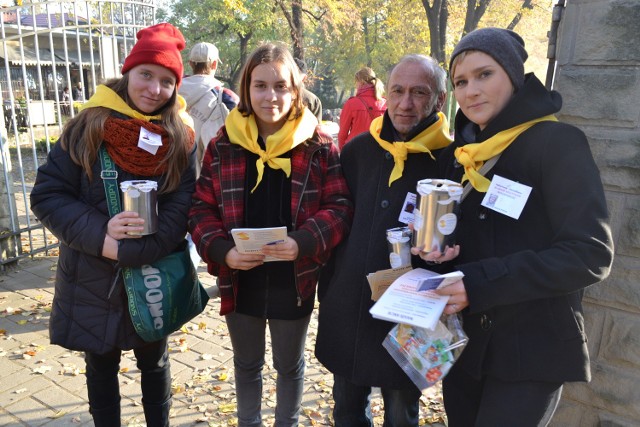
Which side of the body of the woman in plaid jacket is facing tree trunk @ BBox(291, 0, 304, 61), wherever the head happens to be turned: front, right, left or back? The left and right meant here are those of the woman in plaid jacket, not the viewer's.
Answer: back

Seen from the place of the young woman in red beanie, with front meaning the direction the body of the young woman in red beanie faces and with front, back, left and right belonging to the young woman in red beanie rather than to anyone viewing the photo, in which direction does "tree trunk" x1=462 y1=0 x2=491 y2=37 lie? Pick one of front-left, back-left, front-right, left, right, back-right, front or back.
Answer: left

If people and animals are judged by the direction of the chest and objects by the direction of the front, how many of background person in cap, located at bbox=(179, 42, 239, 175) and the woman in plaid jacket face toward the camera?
1

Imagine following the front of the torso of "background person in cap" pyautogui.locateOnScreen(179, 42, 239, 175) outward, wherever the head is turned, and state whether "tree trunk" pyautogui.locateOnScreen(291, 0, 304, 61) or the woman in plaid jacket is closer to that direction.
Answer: the tree trunk

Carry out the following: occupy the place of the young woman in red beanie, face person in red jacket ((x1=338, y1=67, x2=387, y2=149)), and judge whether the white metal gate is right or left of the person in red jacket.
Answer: left

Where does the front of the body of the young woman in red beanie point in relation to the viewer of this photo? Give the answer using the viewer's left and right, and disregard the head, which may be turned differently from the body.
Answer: facing the viewer and to the right of the viewer

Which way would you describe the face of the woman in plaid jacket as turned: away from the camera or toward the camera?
toward the camera

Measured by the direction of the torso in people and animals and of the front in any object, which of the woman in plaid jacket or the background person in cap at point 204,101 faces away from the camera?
the background person in cap

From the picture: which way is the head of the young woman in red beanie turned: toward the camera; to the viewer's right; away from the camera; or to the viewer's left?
toward the camera

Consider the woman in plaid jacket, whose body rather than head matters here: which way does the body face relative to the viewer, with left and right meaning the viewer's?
facing the viewer

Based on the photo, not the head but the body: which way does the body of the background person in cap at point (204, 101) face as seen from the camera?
away from the camera

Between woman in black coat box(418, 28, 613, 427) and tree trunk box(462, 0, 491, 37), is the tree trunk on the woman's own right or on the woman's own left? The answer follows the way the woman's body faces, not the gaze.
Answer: on the woman's own right

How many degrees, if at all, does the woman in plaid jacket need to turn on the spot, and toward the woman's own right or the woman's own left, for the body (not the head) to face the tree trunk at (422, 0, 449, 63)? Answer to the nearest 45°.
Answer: approximately 180°
